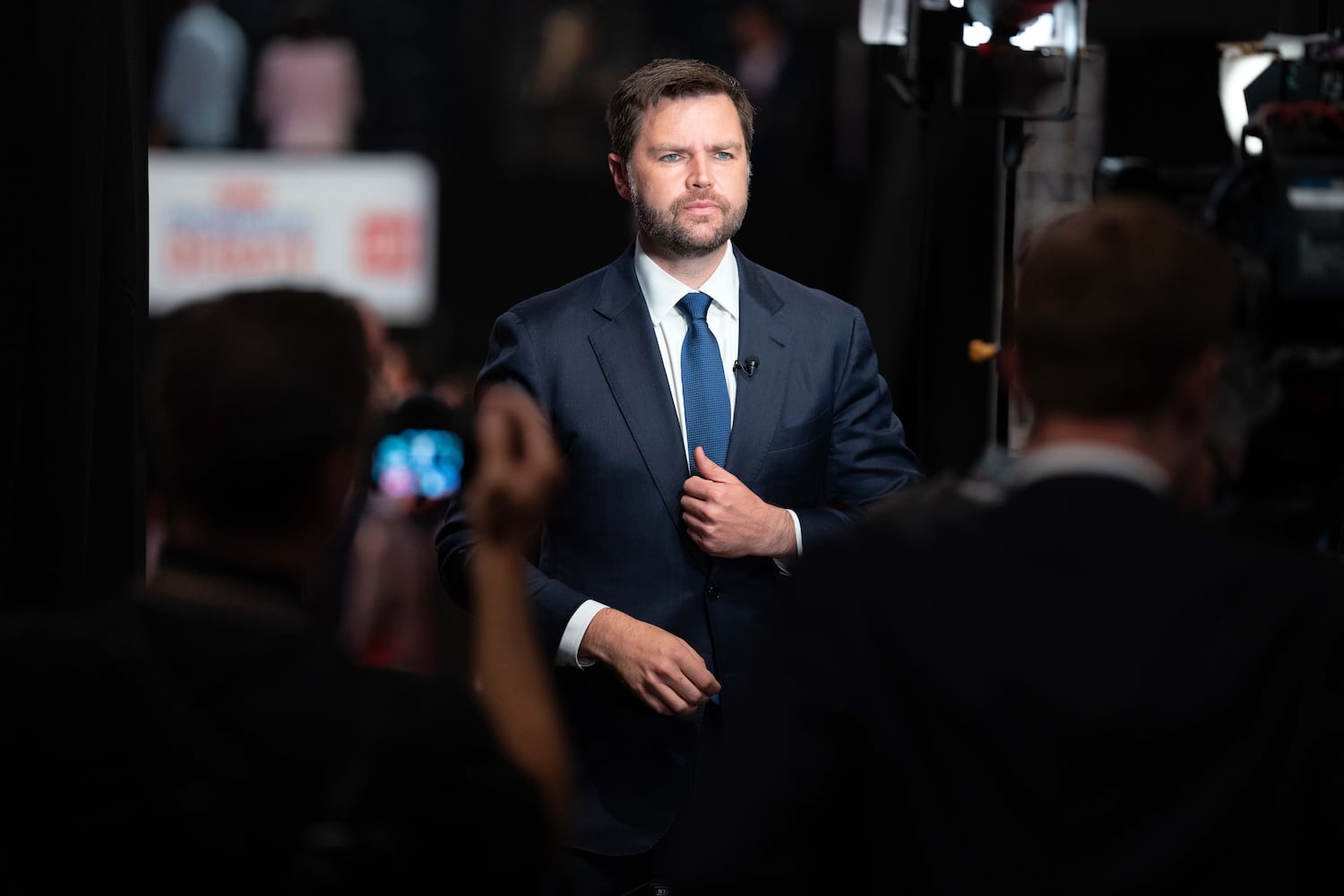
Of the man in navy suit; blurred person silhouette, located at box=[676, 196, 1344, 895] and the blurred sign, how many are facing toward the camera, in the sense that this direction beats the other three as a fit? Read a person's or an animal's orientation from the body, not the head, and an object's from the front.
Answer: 2

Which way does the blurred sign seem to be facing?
toward the camera

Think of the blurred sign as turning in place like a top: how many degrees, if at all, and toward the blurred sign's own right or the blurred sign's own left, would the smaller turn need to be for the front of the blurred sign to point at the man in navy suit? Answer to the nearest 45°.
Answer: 0° — it already faces them

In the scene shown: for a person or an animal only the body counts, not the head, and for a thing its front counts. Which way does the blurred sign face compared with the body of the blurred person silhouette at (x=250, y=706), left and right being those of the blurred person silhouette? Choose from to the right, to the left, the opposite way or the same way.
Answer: the opposite way

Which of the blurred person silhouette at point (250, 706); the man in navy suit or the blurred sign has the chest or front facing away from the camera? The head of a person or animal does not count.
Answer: the blurred person silhouette

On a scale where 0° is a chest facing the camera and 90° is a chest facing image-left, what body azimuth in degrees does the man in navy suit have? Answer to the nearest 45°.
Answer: approximately 0°

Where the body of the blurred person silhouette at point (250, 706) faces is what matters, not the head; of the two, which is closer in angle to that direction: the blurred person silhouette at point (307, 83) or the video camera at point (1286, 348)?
the blurred person silhouette

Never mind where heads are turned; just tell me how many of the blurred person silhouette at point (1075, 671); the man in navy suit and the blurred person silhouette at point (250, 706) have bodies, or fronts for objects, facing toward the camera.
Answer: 1

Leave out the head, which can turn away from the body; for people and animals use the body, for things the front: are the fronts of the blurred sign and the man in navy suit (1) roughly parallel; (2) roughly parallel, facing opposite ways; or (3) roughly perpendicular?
roughly parallel

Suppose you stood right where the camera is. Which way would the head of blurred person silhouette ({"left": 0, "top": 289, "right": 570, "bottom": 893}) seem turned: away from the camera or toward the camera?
away from the camera

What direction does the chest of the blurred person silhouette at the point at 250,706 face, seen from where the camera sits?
away from the camera

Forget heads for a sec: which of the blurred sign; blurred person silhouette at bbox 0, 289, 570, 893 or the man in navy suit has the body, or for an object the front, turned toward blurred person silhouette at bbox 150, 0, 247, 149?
blurred person silhouette at bbox 0, 289, 570, 893

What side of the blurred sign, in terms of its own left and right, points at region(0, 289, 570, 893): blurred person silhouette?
front

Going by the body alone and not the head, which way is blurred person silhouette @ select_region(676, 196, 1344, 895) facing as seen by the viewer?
away from the camera

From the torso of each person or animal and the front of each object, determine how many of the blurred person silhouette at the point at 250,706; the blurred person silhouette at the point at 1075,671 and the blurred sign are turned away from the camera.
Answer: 2
